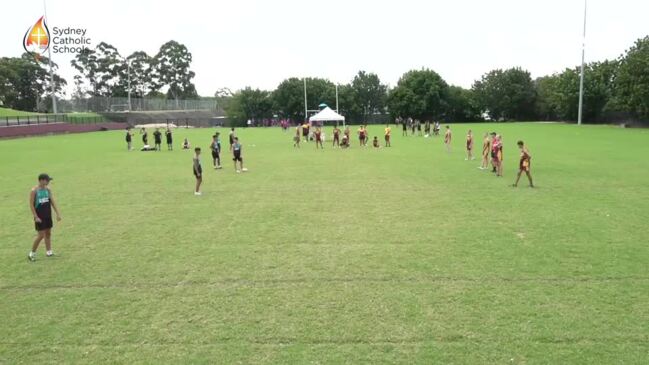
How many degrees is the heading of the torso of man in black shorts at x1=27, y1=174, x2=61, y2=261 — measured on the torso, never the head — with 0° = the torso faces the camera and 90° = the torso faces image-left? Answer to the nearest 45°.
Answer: approximately 315°
